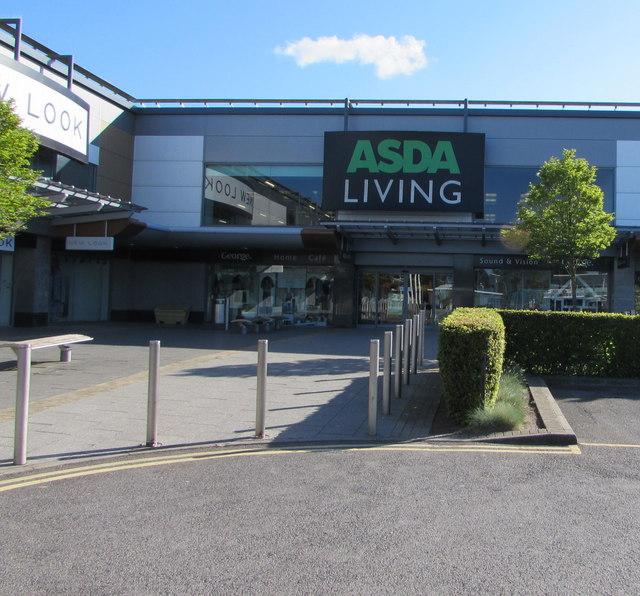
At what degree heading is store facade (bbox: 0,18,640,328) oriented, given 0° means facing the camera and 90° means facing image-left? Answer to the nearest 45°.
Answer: approximately 0°

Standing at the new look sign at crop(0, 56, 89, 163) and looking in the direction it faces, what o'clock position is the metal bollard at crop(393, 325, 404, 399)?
The metal bollard is roughly at 1 o'clock from the new look sign.

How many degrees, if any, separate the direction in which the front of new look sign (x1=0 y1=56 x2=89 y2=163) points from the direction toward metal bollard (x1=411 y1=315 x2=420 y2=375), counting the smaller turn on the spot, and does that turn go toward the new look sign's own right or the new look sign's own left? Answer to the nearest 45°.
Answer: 0° — it already faces it

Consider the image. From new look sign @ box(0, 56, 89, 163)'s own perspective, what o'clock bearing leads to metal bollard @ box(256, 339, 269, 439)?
The metal bollard is roughly at 1 o'clock from the new look sign.

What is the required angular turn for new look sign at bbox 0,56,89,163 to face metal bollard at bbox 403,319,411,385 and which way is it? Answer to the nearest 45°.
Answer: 0° — it already faces it

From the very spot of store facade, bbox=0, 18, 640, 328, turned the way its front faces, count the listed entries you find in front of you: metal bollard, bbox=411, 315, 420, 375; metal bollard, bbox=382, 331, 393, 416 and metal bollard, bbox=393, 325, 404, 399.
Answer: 3

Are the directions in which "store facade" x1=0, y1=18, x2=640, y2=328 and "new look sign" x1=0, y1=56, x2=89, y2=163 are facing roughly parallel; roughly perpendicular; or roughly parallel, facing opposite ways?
roughly perpendicular

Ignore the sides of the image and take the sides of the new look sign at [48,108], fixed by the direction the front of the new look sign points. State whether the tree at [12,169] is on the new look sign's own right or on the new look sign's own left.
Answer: on the new look sign's own right

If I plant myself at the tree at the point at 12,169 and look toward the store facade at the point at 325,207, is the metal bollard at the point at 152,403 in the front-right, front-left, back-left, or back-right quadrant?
back-right
